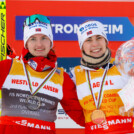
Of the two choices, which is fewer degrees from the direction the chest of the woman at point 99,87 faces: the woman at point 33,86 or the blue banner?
the woman

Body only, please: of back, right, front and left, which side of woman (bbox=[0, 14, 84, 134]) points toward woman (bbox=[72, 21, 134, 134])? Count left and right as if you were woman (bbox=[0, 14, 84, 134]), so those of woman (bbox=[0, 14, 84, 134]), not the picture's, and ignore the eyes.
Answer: left

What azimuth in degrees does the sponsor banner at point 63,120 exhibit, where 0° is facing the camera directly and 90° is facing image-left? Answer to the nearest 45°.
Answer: approximately 0°

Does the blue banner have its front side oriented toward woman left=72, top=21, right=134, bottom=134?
yes

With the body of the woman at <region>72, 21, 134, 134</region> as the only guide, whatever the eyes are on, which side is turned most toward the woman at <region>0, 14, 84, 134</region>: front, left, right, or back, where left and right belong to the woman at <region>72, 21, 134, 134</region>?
right

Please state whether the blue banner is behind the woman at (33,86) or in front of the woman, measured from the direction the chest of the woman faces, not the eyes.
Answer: behind
